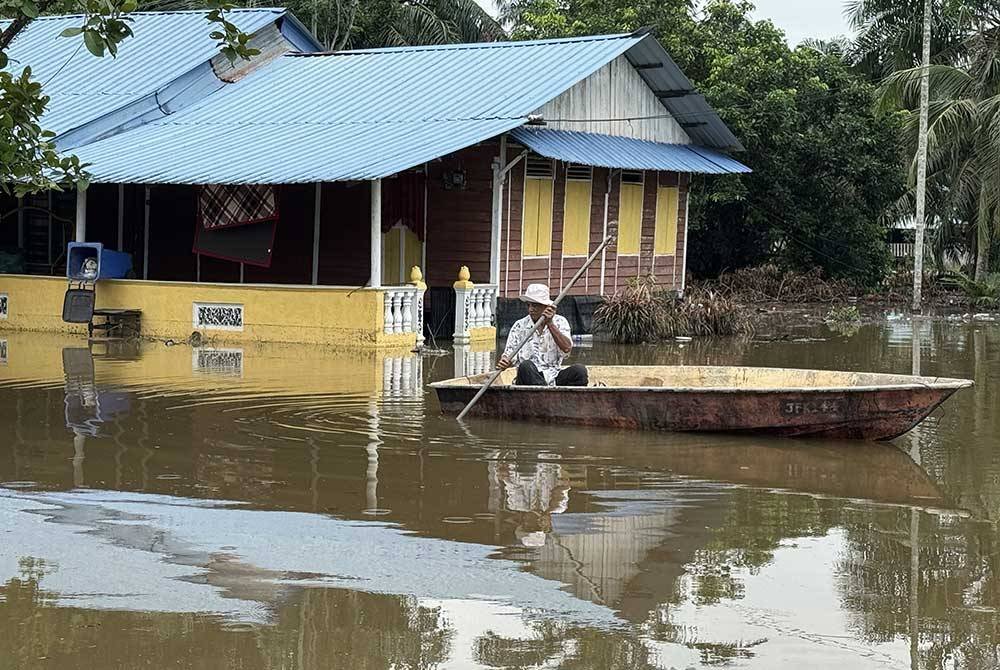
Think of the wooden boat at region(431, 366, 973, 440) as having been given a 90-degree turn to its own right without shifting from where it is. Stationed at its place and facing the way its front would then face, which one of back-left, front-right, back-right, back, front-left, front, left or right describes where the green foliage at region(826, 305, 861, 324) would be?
back

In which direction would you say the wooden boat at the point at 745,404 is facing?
to the viewer's right

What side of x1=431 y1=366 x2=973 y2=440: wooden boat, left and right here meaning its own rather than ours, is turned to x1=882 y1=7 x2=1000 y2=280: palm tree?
left

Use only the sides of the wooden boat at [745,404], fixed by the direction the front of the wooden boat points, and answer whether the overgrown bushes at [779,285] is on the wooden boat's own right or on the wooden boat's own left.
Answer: on the wooden boat's own left

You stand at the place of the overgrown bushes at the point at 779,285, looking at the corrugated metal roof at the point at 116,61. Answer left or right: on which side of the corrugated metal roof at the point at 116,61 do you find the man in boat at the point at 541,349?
left

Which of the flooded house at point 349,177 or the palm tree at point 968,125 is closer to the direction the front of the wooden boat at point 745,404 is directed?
the palm tree

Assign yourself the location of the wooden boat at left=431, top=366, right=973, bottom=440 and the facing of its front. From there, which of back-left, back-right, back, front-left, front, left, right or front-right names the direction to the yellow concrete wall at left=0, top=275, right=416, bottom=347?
back-left

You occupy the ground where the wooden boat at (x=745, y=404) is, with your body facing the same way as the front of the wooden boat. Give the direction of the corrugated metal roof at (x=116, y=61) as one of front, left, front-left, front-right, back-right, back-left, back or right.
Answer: back-left

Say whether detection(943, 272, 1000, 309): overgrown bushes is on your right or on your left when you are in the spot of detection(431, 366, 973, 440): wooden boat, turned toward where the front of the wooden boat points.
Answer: on your left

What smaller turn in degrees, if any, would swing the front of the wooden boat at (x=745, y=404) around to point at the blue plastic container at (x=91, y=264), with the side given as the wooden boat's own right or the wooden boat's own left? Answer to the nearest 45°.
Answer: approximately 135° to the wooden boat's own left

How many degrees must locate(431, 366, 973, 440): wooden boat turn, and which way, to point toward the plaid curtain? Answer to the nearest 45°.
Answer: approximately 135° to its left
